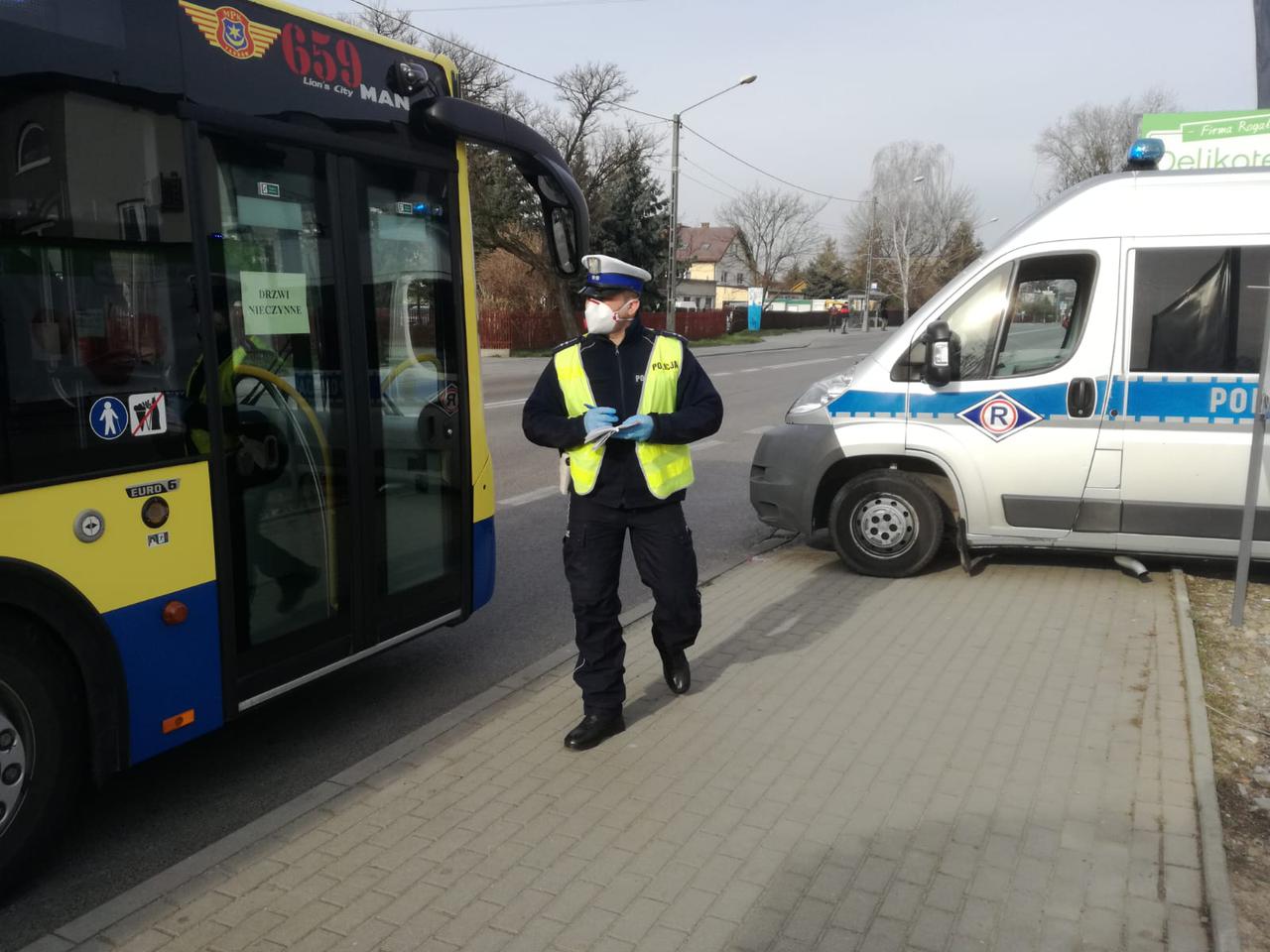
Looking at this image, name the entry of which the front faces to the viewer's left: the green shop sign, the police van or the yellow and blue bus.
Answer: the police van

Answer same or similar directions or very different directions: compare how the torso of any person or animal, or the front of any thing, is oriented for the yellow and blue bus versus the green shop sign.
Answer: very different directions

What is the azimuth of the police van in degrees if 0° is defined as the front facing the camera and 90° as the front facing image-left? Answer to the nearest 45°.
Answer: approximately 90°

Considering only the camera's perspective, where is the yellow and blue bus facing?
facing away from the viewer and to the right of the viewer

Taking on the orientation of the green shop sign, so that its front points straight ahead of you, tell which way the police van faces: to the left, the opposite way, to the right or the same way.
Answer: to the right

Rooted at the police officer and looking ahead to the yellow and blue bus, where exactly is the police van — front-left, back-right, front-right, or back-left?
back-right

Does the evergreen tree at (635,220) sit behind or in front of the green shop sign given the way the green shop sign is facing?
behind

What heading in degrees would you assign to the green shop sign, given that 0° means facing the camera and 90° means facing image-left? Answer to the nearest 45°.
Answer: approximately 0°

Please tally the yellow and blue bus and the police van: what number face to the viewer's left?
1

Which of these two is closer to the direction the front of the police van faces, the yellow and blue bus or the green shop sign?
the yellow and blue bus

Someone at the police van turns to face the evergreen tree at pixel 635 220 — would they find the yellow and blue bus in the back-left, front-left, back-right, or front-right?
back-left

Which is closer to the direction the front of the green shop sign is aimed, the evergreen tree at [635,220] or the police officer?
the police officer
